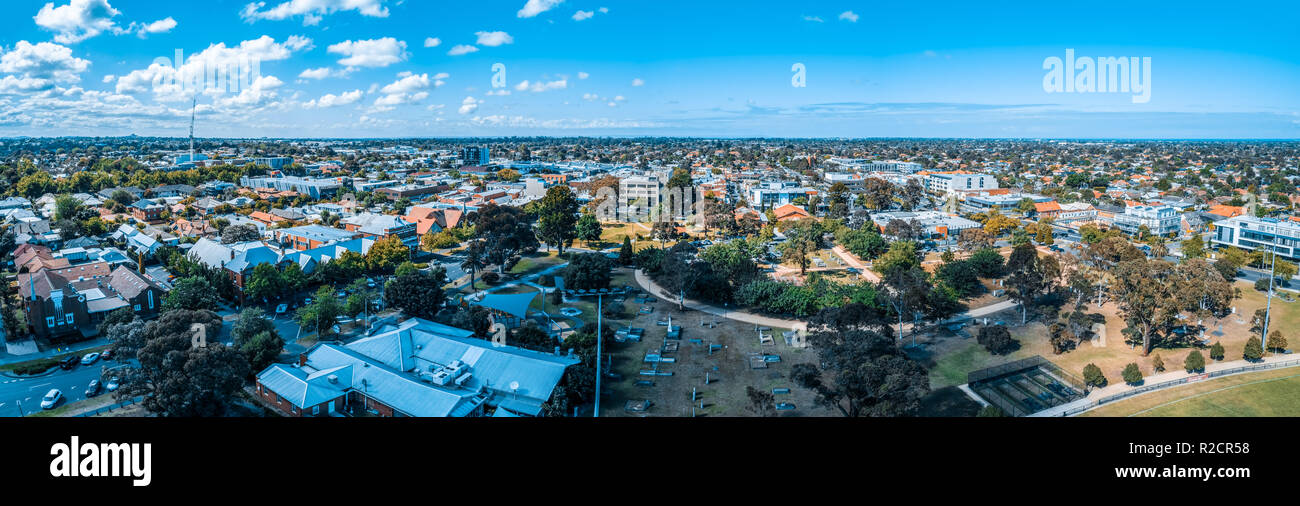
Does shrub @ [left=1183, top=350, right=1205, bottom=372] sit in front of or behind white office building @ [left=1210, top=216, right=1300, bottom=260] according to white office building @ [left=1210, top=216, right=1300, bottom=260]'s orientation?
in front

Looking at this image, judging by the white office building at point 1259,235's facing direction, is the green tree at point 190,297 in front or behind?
in front

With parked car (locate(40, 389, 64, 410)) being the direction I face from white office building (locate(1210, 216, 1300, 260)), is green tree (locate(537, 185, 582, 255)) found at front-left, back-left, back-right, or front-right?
front-right

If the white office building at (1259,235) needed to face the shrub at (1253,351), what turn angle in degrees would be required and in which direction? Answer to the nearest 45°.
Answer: approximately 45° to its left

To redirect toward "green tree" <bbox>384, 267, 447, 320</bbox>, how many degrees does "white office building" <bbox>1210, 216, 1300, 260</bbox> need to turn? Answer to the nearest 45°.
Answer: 0° — it already faces it

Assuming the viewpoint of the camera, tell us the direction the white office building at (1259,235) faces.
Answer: facing the viewer and to the left of the viewer

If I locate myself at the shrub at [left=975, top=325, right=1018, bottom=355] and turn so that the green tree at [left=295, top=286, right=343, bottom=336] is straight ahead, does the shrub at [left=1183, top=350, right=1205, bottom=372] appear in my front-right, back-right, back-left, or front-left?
back-left

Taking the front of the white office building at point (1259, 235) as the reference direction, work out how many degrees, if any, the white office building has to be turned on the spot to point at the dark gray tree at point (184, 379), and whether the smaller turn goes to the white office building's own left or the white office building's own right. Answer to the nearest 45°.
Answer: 0° — it already faces it

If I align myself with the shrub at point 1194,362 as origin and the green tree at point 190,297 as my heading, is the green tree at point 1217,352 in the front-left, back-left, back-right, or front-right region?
back-right

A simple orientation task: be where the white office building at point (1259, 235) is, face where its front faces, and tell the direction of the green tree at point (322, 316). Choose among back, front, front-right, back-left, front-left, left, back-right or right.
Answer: front

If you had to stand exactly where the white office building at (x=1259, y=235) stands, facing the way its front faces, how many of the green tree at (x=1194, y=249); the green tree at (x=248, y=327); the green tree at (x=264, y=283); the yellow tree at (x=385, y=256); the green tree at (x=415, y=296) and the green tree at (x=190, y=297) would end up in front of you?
6

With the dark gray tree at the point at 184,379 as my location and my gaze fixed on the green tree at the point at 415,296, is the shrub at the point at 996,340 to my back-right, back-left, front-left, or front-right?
front-right

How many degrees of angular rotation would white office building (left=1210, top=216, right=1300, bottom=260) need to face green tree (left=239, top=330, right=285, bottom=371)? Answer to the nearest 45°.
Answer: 0° — it already faces it

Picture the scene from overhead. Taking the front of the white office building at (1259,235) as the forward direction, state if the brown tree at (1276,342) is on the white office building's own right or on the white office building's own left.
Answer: on the white office building's own left

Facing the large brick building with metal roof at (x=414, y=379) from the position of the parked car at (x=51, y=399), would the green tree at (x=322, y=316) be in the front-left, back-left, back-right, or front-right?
front-left
